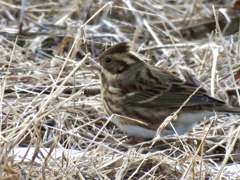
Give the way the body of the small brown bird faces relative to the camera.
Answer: to the viewer's left
